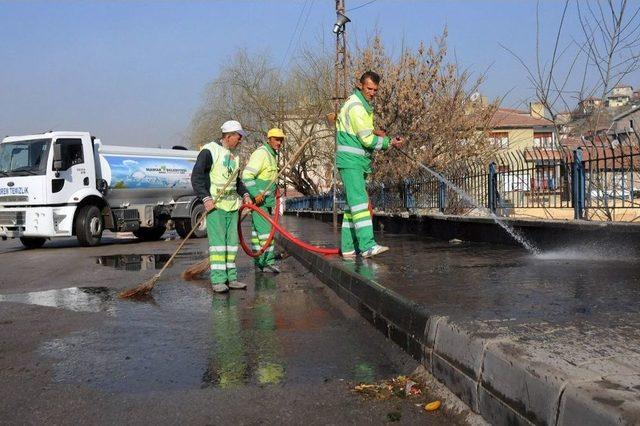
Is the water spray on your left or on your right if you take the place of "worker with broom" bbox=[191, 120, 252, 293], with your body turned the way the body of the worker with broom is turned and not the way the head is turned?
on your left

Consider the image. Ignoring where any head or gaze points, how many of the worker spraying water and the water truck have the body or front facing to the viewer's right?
1

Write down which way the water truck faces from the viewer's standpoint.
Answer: facing the viewer and to the left of the viewer

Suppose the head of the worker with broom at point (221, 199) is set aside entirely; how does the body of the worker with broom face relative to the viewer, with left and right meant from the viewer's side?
facing the viewer and to the right of the viewer

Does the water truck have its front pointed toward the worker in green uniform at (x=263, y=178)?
no

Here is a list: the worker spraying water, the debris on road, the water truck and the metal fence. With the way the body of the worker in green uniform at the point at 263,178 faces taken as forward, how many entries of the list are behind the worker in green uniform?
1

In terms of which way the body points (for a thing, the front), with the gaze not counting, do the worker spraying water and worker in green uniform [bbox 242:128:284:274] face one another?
no

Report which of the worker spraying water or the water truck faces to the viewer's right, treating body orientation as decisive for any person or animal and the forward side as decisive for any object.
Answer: the worker spraying water

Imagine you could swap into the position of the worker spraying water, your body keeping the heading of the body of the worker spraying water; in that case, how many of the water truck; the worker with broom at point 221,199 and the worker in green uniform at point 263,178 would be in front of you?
0

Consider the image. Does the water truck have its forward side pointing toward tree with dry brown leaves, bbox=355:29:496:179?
no

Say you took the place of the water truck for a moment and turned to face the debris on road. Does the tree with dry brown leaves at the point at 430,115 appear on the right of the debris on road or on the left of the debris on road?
left

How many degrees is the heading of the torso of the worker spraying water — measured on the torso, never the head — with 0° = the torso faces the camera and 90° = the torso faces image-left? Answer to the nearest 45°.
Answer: approximately 270°

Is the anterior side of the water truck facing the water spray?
no

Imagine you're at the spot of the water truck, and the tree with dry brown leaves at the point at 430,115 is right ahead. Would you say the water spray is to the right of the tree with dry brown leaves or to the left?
right

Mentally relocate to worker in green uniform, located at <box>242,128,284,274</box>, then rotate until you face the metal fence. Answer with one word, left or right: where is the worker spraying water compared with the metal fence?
right
